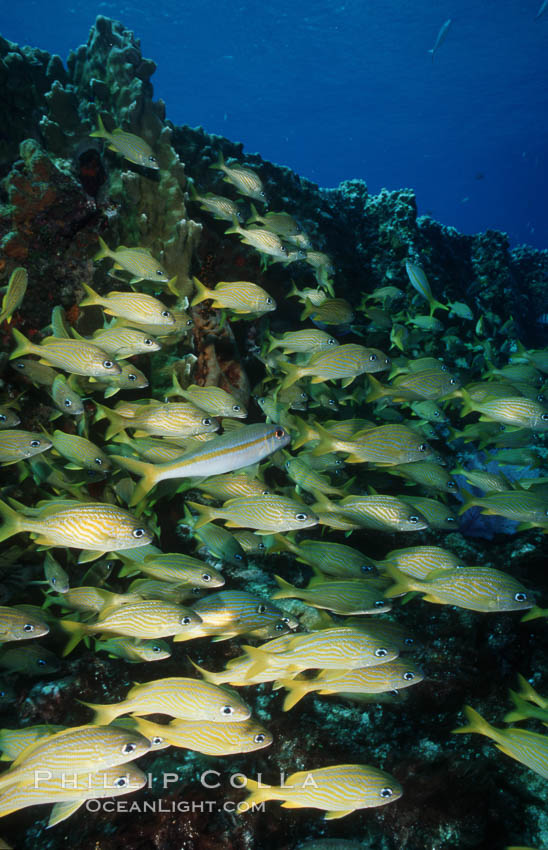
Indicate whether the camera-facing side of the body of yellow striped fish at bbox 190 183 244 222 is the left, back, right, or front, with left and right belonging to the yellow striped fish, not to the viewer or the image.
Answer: right

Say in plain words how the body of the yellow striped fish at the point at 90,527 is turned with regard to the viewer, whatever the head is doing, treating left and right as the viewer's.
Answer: facing to the right of the viewer

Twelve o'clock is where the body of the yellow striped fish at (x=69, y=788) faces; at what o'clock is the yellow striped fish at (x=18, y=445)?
the yellow striped fish at (x=18, y=445) is roughly at 8 o'clock from the yellow striped fish at (x=69, y=788).

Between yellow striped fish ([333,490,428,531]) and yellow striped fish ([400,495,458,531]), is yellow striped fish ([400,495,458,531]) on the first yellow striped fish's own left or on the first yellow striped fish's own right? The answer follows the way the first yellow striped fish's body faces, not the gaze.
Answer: on the first yellow striped fish's own left

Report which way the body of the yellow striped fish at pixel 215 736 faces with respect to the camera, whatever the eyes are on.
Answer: to the viewer's right

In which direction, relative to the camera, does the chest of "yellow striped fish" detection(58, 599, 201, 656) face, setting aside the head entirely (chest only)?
to the viewer's right

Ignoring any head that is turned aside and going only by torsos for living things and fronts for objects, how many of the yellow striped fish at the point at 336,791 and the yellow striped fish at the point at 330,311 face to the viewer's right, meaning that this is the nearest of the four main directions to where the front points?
2

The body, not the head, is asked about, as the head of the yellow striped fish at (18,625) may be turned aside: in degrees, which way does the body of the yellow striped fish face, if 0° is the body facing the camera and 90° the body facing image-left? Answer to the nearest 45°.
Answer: approximately 270°

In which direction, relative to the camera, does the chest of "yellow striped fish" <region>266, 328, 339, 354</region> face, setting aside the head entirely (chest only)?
to the viewer's right

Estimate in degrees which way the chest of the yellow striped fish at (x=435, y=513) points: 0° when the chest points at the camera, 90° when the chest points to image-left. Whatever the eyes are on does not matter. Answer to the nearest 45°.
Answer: approximately 270°

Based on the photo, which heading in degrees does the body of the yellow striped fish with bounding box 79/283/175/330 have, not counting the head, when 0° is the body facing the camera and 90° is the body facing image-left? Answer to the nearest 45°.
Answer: approximately 270°
